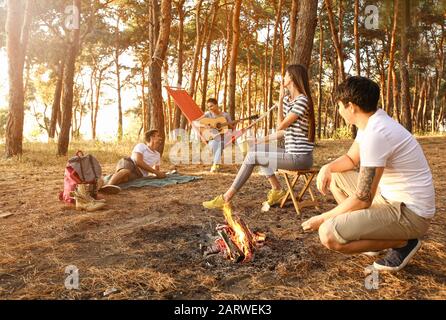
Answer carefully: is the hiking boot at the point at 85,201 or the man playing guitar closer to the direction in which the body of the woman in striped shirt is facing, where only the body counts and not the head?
the hiking boot

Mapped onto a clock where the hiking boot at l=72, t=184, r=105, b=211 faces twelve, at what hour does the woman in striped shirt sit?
The woman in striped shirt is roughly at 1 o'clock from the hiking boot.

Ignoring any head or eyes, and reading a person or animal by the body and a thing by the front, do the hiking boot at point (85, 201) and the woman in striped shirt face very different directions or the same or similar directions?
very different directions

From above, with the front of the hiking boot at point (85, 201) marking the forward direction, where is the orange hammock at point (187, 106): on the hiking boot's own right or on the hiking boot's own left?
on the hiking boot's own left

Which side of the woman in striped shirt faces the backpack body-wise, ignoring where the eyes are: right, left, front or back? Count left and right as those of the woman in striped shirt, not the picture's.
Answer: front

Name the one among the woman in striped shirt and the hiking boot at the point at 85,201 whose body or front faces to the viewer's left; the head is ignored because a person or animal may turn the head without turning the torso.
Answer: the woman in striped shirt

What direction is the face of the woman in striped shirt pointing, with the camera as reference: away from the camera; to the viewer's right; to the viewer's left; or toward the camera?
to the viewer's left

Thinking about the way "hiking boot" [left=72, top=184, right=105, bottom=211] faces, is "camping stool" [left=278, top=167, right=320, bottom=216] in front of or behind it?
in front

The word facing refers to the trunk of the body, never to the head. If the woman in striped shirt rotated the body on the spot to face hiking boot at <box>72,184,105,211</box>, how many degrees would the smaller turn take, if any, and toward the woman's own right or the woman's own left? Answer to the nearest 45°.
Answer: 0° — they already face it

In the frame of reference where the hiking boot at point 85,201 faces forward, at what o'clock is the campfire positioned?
The campfire is roughly at 2 o'clock from the hiking boot.

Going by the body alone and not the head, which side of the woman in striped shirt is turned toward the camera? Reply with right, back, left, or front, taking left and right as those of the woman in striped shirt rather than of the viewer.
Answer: left

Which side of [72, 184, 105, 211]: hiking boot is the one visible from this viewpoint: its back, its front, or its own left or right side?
right

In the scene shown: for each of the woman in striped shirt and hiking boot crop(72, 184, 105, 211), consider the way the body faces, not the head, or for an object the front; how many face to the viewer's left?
1
